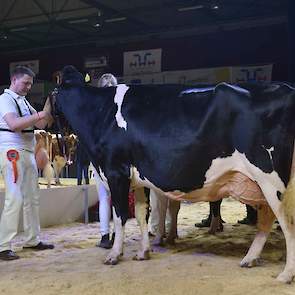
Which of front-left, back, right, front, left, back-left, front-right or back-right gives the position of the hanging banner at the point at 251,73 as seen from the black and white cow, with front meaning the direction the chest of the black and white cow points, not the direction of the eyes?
right

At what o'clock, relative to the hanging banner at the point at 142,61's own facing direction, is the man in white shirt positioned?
The man in white shirt is roughly at 12 o'clock from the hanging banner.

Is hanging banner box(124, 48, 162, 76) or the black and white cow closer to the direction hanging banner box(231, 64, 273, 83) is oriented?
the black and white cow

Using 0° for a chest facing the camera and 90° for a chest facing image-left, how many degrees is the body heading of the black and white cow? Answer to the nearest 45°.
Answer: approximately 90°

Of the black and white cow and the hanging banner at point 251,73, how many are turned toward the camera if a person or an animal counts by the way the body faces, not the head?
1

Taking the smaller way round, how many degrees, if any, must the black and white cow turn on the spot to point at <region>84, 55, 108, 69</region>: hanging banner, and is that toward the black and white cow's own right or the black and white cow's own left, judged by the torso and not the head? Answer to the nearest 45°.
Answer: approximately 90° to the black and white cow's own right

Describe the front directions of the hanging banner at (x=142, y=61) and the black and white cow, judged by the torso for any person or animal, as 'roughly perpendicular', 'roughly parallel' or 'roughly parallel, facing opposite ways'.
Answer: roughly perpendicular

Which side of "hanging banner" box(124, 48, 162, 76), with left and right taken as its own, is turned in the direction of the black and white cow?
front

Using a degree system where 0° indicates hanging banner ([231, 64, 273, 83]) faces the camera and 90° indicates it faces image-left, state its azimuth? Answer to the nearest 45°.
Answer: approximately 0°
